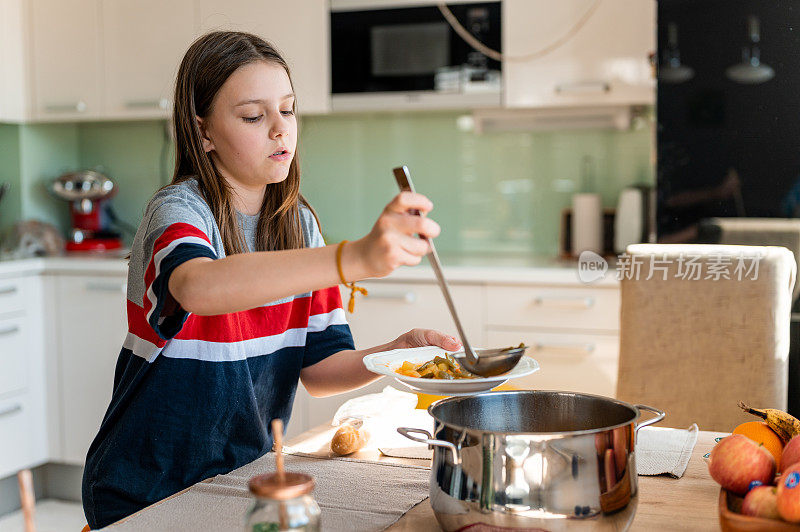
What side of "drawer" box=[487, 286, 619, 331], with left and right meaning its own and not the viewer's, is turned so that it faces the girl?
front

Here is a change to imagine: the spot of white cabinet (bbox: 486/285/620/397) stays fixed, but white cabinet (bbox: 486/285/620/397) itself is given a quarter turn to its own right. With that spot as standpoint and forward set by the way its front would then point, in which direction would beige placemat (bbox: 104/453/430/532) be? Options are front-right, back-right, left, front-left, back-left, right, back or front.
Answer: left

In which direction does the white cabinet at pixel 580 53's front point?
toward the camera

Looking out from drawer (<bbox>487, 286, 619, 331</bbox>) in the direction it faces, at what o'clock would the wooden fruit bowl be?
The wooden fruit bowl is roughly at 12 o'clock from the drawer.

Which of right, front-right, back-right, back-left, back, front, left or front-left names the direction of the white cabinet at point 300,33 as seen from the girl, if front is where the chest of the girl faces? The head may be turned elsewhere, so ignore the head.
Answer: back-left

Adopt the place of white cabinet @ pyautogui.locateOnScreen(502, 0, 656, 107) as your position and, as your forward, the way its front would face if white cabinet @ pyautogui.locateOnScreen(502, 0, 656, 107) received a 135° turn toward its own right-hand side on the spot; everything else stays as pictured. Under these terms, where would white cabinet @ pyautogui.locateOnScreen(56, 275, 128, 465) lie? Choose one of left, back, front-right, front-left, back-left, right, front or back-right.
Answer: front-left

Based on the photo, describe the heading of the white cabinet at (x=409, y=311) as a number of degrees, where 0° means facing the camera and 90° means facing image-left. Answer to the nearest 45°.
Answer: approximately 0°

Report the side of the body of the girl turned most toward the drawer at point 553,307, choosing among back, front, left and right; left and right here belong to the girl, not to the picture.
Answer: left

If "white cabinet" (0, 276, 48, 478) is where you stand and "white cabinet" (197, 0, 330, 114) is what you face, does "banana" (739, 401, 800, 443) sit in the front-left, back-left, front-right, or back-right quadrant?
front-right

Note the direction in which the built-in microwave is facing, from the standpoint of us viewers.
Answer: facing the viewer

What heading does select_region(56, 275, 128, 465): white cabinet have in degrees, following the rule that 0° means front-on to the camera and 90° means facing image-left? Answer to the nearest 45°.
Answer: approximately 0°

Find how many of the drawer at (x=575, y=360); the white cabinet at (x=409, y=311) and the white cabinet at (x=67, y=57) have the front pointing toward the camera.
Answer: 3

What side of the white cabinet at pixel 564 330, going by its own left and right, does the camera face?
front

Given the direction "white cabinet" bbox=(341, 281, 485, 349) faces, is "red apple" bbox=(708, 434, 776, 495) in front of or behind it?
in front

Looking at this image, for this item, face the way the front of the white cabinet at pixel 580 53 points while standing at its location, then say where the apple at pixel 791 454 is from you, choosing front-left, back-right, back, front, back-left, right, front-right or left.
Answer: front

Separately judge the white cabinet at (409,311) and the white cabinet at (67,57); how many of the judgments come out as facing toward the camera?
2

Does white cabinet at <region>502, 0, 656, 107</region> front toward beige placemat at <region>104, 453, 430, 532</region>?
yes
